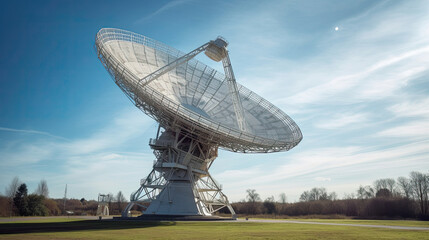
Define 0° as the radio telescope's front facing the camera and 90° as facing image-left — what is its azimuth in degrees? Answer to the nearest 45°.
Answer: approximately 315°
